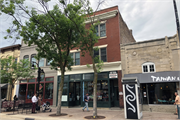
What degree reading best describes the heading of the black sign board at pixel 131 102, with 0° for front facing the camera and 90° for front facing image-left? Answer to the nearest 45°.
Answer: approximately 0°

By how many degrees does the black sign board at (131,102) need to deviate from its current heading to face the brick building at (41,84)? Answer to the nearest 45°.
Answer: approximately 135° to its right

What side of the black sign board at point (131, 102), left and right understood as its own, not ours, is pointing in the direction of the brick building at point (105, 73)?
back
